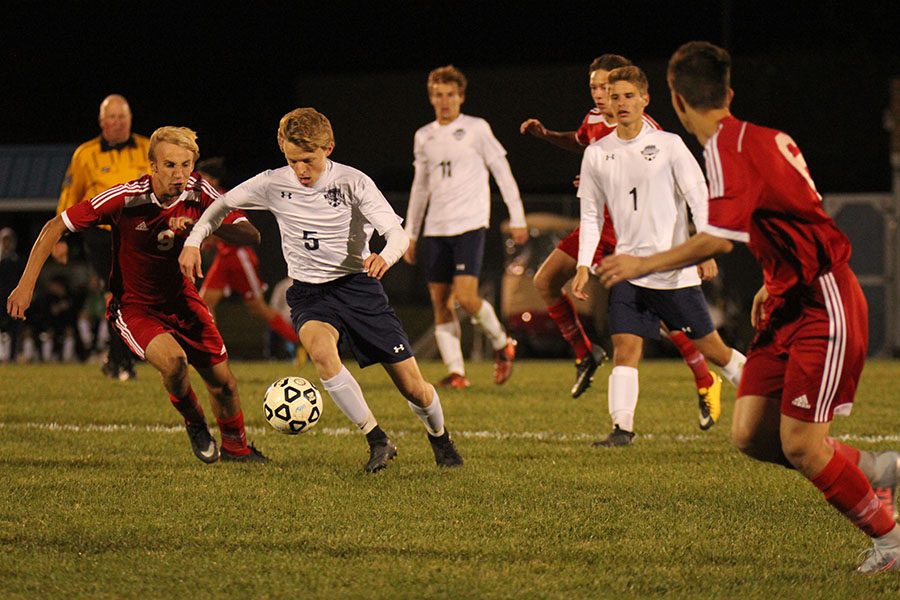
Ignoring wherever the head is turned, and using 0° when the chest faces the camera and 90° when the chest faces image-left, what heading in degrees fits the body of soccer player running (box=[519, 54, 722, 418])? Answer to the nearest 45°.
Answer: approximately 45°

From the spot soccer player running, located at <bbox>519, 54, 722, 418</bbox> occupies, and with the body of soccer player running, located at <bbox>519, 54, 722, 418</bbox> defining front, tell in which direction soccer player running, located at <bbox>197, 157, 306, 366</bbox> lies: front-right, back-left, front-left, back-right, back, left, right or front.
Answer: right

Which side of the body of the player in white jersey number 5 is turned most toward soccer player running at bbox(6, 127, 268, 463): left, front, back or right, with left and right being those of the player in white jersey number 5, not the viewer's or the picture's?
right

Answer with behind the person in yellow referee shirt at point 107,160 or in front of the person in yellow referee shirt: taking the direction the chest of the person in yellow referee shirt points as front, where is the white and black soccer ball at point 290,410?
in front

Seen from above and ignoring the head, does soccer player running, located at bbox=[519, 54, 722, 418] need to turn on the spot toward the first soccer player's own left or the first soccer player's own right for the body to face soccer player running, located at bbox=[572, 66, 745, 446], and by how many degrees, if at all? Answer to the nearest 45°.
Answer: approximately 45° to the first soccer player's own left

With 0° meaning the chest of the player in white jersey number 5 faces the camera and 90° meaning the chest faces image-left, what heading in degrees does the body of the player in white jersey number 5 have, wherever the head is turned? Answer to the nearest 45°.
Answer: approximately 0°

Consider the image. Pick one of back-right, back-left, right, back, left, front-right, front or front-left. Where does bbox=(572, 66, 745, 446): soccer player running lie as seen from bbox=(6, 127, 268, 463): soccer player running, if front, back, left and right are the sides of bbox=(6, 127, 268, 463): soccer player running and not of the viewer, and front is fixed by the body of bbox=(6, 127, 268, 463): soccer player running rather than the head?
front-left

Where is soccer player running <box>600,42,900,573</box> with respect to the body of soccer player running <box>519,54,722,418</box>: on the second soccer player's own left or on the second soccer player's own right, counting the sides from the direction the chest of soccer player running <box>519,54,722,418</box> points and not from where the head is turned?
on the second soccer player's own left
